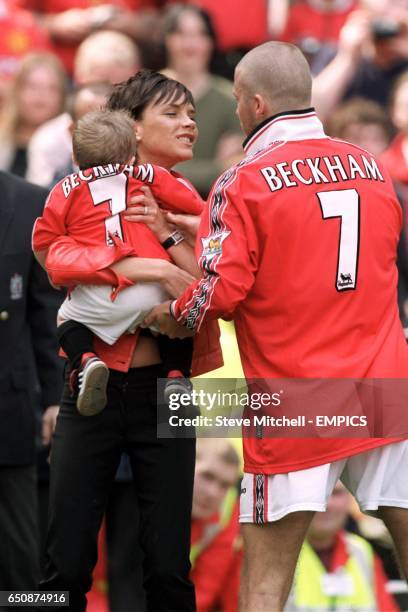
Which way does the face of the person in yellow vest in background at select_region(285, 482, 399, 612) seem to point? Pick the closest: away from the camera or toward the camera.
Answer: toward the camera

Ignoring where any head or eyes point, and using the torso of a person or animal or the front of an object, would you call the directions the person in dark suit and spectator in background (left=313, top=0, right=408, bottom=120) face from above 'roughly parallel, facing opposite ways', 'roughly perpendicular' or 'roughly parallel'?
roughly parallel

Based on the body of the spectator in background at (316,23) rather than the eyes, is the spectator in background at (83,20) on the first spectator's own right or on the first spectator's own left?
on the first spectator's own right

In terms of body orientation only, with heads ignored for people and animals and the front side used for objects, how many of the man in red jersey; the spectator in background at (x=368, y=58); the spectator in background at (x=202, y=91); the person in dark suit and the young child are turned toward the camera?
3

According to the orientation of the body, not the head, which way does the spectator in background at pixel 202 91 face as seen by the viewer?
toward the camera

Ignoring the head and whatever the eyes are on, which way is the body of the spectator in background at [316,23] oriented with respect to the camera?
toward the camera

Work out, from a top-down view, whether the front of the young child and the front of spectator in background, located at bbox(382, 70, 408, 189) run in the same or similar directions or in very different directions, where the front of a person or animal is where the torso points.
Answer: very different directions

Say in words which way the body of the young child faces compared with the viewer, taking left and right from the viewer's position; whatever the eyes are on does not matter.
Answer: facing away from the viewer

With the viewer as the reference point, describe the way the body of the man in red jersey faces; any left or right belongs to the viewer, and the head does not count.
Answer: facing away from the viewer and to the left of the viewer

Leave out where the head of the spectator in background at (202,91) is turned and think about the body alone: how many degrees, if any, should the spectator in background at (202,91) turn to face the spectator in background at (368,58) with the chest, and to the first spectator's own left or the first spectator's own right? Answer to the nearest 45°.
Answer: approximately 90° to the first spectator's own left

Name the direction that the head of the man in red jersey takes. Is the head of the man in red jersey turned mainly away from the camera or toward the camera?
away from the camera

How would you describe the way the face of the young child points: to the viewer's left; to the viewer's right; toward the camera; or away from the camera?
away from the camera

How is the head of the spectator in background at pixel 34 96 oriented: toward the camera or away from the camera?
toward the camera

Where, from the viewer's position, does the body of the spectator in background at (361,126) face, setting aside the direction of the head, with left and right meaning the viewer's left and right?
facing the viewer
